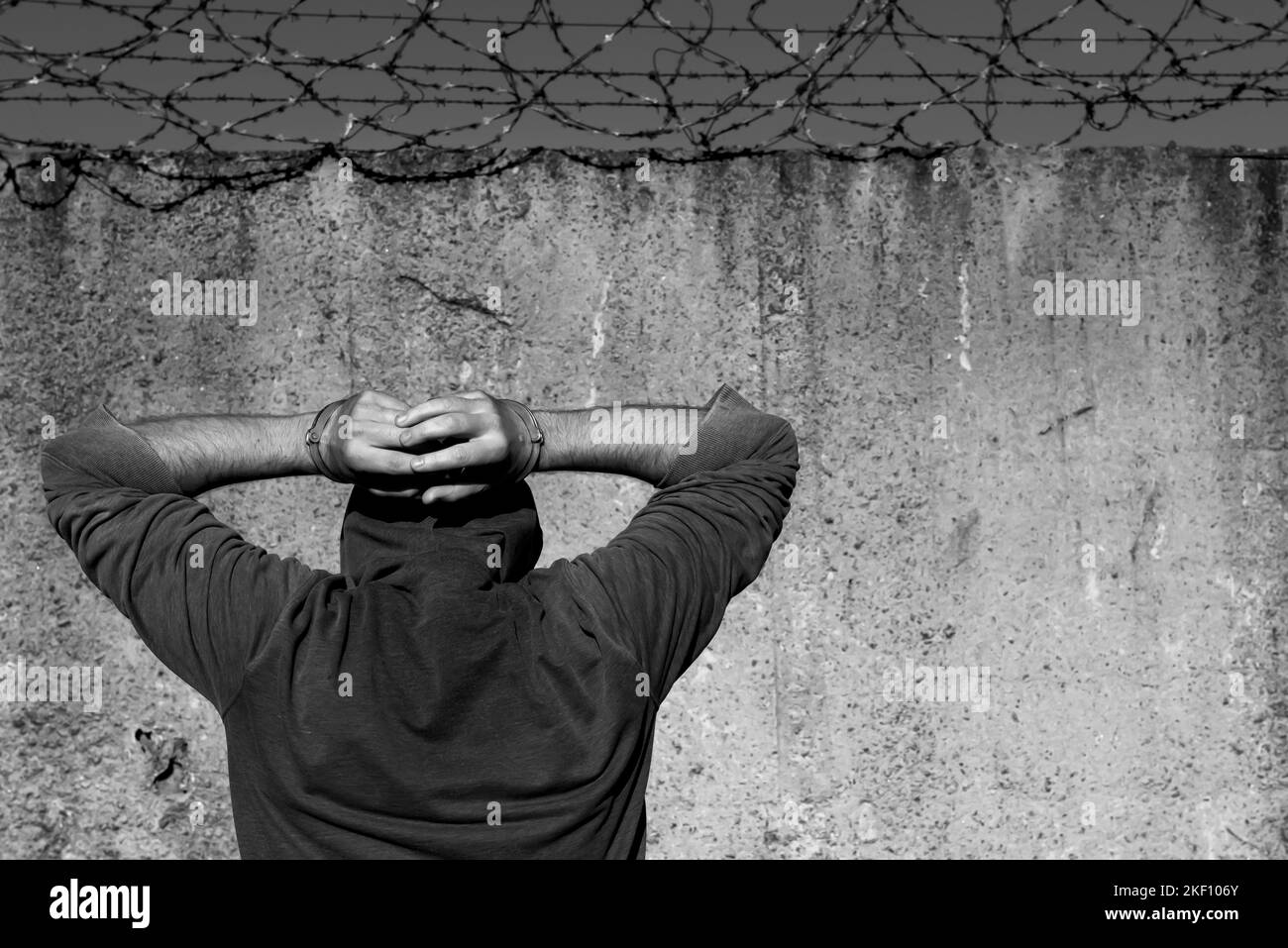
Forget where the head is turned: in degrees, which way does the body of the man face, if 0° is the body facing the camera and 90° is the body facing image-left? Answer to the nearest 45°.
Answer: approximately 180°

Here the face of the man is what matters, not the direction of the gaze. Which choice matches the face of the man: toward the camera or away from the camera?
away from the camera
